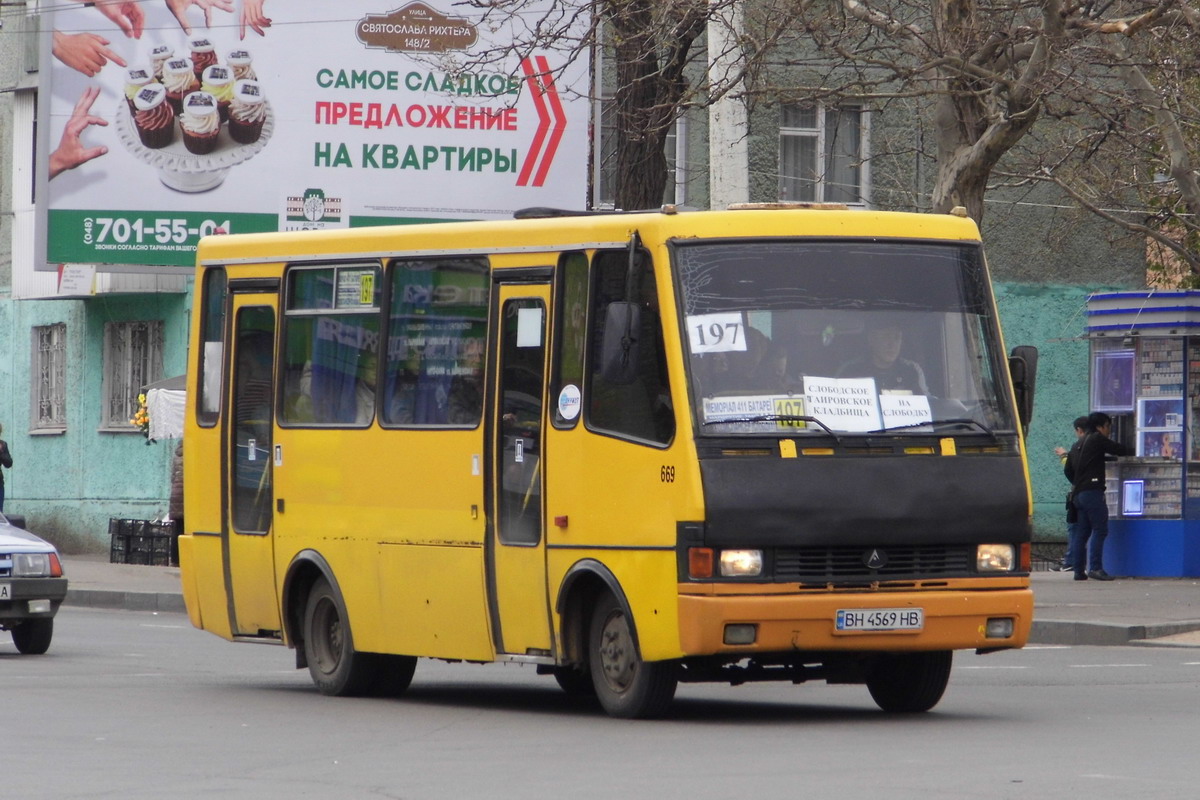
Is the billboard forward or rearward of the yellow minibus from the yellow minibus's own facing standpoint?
rearward

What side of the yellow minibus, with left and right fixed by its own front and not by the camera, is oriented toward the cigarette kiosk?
left

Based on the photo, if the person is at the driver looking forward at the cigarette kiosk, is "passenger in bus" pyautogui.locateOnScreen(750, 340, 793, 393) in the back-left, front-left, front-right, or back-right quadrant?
back-left

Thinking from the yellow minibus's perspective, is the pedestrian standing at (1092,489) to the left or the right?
on its left

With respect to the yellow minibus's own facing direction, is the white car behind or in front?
behind

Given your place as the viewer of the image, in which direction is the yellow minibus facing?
facing the viewer and to the right of the viewer

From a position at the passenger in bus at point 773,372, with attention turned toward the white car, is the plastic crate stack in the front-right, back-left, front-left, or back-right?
front-right

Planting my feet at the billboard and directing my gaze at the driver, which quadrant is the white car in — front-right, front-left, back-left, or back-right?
front-right
